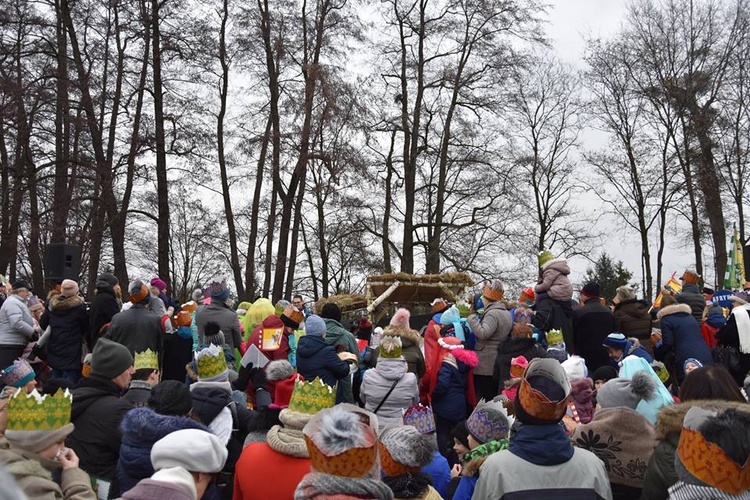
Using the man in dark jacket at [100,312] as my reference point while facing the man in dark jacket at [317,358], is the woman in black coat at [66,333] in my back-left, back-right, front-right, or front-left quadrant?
back-right

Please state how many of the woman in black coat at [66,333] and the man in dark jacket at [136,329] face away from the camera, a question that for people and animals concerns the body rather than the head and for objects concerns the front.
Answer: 2

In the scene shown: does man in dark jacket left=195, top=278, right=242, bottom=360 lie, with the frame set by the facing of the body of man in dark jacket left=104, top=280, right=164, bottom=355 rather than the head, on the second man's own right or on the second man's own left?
on the second man's own right

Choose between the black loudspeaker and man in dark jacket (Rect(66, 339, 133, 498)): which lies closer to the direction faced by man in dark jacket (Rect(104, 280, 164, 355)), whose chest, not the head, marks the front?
the black loudspeaker

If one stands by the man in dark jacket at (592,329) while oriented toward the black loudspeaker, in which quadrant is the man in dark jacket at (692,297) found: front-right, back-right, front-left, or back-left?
back-right

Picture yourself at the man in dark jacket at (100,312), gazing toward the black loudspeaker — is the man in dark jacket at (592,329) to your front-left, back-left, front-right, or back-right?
back-right

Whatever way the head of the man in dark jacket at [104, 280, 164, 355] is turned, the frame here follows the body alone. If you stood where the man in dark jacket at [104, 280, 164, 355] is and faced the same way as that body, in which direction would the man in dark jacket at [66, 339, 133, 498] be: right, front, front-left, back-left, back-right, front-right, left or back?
back

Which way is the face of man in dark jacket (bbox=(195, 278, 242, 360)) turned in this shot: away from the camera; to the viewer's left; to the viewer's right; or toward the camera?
away from the camera

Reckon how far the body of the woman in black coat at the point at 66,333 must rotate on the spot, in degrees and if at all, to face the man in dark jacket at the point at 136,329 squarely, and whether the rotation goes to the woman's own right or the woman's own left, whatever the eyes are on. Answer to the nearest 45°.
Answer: approximately 135° to the woman's own right

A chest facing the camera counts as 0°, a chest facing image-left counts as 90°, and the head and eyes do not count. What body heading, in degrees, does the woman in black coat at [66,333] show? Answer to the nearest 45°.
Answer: approximately 180°

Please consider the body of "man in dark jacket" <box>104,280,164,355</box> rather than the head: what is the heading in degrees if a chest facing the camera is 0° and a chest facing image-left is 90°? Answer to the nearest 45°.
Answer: approximately 180°
